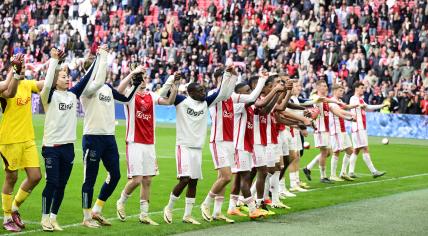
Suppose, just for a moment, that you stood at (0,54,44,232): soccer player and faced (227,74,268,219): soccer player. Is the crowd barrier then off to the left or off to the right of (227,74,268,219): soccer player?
left

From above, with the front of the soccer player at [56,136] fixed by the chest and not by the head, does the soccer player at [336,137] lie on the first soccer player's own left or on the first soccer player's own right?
on the first soccer player's own left

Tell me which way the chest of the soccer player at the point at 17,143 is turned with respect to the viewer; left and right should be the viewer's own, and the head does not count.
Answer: facing the viewer and to the right of the viewer

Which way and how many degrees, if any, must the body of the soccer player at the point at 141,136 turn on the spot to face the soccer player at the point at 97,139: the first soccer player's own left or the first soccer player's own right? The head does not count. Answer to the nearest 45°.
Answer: approximately 135° to the first soccer player's own right

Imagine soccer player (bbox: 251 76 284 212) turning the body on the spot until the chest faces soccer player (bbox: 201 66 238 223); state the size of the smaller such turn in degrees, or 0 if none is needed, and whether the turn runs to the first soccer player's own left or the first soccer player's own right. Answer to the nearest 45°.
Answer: approximately 90° to the first soccer player's own right

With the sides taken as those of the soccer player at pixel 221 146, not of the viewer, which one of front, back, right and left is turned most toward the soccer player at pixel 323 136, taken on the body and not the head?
left

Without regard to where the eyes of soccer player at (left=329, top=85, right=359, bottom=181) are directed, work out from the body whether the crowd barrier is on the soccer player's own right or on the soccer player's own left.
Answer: on the soccer player's own left
